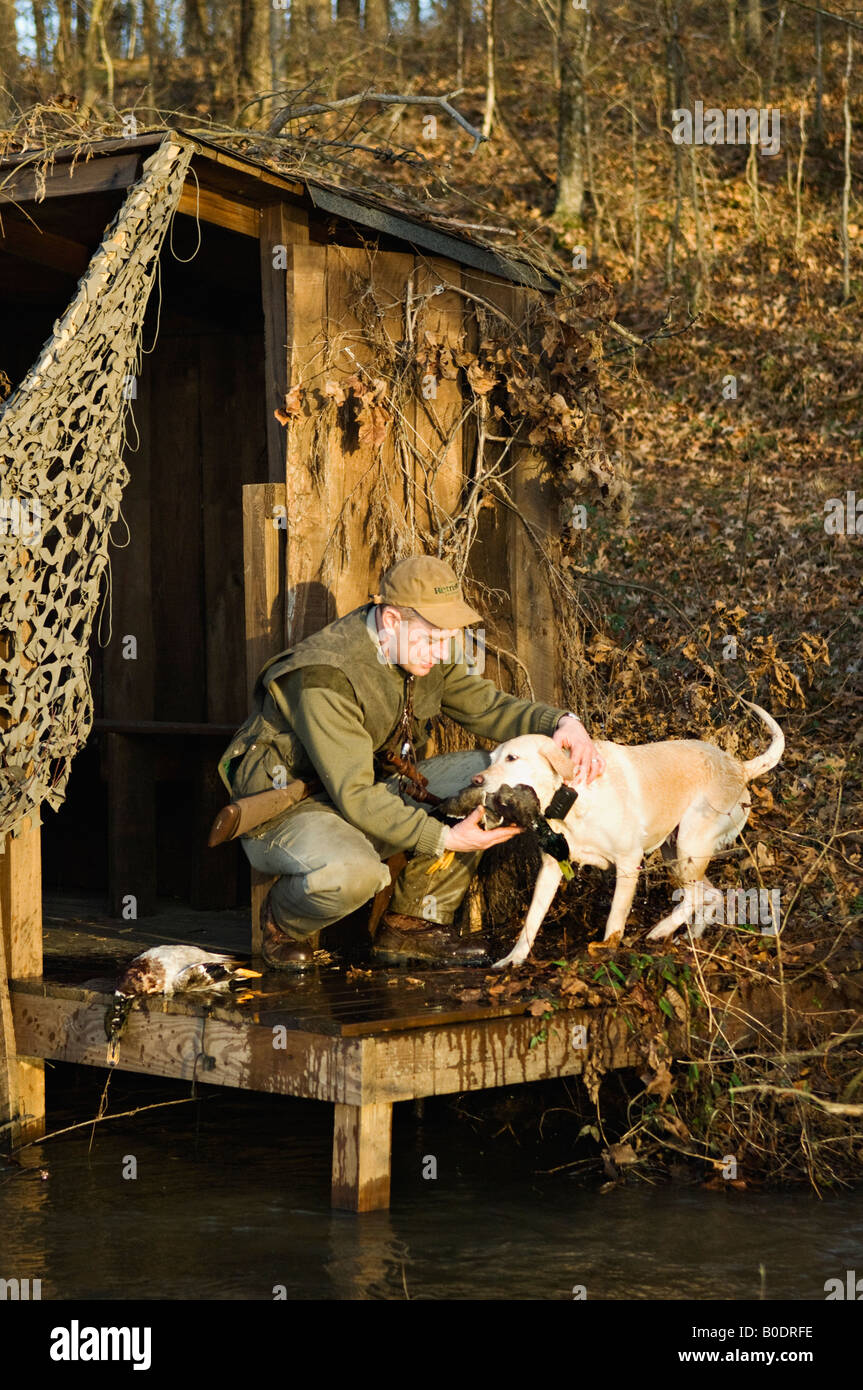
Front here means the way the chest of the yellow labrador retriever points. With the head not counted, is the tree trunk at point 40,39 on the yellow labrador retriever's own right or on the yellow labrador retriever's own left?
on the yellow labrador retriever's own right

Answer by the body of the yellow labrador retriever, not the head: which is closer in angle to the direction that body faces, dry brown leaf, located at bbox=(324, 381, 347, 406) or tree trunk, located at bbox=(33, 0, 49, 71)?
the dry brown leaf

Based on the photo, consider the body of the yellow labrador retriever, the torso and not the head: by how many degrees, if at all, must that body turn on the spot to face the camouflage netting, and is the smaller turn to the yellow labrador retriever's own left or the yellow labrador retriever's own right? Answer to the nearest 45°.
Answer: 0° — it already faces it

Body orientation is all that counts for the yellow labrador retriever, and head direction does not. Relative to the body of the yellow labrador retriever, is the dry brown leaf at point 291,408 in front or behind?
in front

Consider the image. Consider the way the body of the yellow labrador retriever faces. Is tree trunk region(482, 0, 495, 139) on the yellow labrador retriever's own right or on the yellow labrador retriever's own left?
on the yellow labrador retriever's own right

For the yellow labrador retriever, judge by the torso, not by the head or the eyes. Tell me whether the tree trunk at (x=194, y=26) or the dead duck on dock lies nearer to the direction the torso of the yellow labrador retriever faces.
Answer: the dead duck on dock

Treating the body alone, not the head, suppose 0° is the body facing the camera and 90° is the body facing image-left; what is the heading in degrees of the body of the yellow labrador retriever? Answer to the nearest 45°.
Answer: approximately 90°
